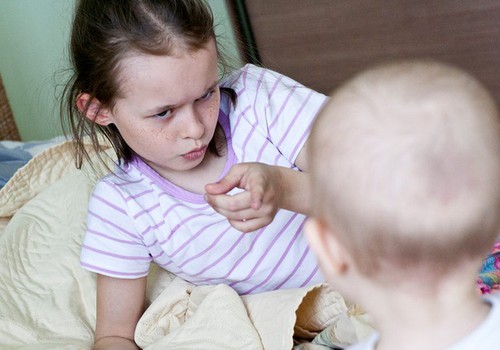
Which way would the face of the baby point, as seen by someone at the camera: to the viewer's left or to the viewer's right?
to the viewer's left

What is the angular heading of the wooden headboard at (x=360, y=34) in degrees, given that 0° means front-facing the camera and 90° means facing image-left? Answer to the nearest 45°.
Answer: approximately 0°

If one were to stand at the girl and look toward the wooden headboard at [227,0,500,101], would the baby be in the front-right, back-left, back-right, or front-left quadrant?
back-right

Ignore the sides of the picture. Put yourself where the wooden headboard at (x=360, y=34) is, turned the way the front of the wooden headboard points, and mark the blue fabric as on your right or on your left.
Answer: on your right

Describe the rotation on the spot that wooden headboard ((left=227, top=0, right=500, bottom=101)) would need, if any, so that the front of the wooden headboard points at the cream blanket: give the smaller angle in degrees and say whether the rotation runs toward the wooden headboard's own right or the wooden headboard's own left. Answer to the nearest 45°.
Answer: approximately 45° to the wooden headboard's own right

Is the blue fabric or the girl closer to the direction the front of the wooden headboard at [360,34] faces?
the girl

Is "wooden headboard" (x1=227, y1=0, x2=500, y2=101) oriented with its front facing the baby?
yes
